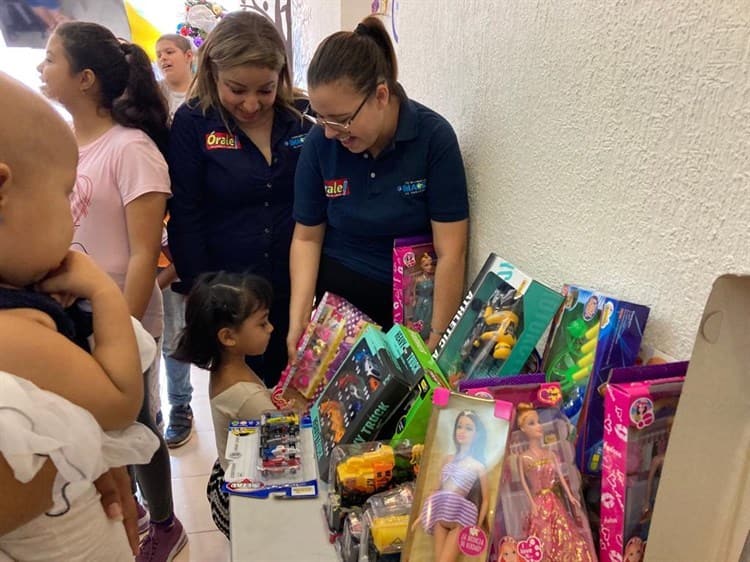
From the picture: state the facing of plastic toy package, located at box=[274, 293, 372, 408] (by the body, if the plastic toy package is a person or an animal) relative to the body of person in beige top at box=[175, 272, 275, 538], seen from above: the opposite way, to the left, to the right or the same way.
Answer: to the right

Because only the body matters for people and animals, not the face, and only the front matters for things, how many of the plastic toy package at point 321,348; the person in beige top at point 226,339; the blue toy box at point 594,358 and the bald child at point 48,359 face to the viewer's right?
2

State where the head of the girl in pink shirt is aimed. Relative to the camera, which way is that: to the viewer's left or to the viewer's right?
to the viewer's left

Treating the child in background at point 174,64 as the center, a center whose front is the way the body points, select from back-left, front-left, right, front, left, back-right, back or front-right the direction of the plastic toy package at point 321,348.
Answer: front-left

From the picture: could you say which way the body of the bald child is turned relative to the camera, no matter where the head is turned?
to the viewer's right

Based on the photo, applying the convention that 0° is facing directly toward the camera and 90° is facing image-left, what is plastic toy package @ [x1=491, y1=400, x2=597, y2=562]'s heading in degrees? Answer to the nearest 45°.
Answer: approximately 0°

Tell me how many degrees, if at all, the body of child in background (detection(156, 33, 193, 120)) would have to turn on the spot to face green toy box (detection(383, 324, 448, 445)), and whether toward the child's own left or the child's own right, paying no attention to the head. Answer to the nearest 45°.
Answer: approximately 45° to the child's own left
